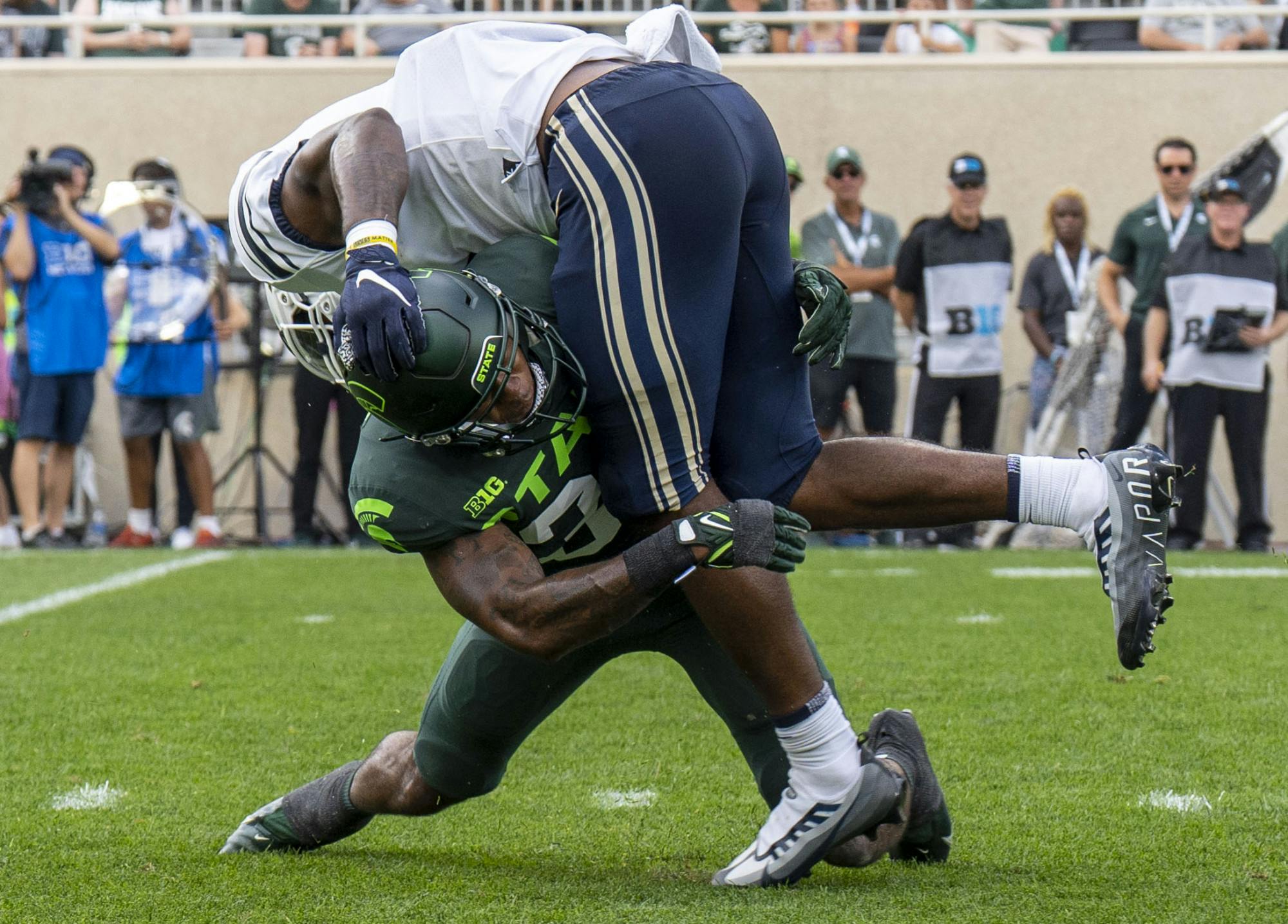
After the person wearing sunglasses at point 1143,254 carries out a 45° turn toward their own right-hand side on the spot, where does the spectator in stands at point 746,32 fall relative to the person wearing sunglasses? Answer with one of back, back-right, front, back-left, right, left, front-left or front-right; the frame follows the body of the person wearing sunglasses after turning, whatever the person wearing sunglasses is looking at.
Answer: right

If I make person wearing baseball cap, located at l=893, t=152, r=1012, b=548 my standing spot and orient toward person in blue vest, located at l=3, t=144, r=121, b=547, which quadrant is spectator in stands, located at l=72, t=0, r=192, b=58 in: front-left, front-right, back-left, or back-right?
front-right

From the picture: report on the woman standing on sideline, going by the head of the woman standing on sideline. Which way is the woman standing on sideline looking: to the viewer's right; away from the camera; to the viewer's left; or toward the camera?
toward the camera

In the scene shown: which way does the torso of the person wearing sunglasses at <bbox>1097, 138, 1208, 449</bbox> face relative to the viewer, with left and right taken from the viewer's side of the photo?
facing the viewer

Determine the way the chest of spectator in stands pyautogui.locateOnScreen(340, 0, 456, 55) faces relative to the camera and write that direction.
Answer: toward the camera

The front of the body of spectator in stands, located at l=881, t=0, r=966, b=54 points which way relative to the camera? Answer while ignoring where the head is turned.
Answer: toward the camera

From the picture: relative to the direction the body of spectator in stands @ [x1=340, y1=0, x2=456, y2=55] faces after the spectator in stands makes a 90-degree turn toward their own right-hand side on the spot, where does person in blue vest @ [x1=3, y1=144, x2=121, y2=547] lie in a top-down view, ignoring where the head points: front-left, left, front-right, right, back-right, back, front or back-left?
front-left

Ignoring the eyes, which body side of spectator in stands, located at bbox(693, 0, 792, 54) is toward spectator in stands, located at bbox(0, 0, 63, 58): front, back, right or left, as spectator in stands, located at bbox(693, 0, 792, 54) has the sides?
right

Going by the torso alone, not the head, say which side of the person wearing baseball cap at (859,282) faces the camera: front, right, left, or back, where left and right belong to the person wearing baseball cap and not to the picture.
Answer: front

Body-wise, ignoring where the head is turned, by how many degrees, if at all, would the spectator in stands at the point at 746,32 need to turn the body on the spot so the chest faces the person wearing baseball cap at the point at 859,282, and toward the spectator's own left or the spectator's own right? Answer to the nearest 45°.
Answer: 0° — they already face them

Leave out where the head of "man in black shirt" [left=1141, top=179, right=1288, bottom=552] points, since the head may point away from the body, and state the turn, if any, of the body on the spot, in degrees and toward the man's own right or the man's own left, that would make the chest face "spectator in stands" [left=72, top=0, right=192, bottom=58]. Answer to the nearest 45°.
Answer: approximately 90° to the man's own right

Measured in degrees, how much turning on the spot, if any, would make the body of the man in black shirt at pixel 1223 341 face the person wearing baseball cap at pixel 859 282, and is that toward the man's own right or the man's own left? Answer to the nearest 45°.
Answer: approximately 90° to the man's own right

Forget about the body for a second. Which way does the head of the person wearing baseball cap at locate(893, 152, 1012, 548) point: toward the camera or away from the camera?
toward the camera

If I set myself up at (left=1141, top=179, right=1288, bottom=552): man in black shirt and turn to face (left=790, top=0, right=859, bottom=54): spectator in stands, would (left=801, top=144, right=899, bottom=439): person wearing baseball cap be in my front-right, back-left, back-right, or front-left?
front-left

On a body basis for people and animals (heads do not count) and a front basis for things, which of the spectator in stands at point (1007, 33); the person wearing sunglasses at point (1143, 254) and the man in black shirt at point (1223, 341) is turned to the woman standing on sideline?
the spectator in stands

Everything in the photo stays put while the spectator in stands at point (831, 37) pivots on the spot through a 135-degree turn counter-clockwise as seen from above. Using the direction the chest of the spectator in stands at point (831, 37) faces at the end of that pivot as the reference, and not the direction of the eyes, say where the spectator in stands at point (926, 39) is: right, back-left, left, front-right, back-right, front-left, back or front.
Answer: front-right

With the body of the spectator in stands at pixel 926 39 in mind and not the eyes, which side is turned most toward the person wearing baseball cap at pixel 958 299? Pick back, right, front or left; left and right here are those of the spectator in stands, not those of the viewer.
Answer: front

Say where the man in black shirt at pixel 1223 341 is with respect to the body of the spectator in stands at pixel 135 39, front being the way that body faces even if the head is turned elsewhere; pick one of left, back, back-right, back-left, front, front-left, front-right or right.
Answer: front-left

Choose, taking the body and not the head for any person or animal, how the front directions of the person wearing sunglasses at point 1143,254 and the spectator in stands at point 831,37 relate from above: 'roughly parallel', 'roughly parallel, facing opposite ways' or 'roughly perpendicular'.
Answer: roughly parallel
